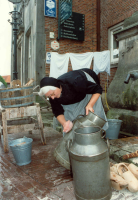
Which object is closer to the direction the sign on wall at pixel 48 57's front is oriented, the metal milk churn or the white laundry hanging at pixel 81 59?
the metal milk churn

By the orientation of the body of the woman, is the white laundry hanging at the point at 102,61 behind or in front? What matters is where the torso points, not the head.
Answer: behind

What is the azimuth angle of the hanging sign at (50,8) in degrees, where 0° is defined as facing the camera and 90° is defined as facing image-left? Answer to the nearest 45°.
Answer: approximately 0°

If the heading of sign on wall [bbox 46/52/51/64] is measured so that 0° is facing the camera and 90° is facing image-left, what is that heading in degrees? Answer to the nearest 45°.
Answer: approximately 0°

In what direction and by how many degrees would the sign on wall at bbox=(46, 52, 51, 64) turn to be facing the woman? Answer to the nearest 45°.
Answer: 0° — it already faces them

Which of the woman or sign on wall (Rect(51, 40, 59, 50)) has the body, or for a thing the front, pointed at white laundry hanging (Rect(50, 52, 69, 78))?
the sign on wall
